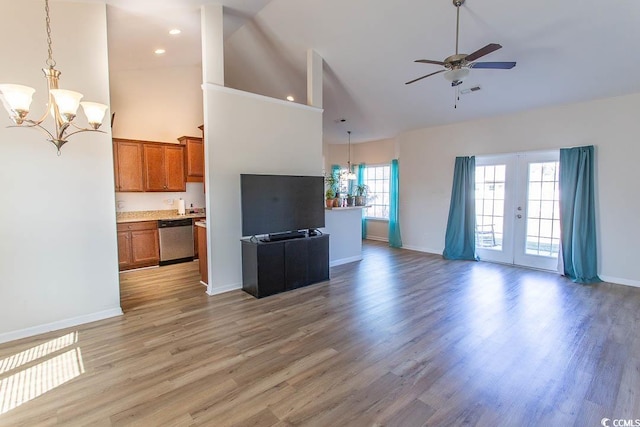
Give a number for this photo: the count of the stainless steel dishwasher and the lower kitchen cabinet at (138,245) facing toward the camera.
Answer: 2

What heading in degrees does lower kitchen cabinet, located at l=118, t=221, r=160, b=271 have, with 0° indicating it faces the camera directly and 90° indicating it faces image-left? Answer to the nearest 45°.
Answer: approximately 0°

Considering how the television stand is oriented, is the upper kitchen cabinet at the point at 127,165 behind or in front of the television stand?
behind

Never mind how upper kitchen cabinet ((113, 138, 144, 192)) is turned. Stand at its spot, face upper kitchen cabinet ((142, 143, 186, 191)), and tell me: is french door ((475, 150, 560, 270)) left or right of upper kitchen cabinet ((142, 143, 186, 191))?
right

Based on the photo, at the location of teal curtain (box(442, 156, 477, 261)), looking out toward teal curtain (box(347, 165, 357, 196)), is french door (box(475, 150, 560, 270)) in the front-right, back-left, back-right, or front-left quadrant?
back-right

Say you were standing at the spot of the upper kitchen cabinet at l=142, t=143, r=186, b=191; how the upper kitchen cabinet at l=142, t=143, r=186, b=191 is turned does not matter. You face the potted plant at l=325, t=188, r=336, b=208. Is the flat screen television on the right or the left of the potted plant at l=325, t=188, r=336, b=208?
right

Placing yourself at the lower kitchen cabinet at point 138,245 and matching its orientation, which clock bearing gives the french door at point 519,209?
The french door is roughly at 10 o'clock from the lower kitchen cabinet.

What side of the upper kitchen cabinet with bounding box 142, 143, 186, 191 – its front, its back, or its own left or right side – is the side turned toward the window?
left

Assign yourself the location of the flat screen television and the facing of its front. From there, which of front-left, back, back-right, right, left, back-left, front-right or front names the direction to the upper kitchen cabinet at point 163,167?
back

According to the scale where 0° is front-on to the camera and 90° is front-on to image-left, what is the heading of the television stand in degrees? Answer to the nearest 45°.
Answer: approximately 315°

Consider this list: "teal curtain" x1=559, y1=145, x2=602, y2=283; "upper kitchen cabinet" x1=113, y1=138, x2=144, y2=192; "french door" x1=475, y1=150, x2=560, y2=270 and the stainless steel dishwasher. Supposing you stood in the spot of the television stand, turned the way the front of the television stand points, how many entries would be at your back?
2

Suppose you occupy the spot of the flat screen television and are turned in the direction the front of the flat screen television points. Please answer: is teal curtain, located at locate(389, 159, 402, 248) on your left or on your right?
on your left
